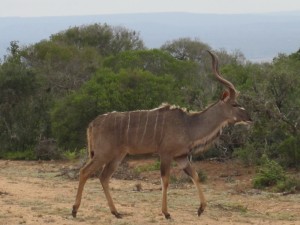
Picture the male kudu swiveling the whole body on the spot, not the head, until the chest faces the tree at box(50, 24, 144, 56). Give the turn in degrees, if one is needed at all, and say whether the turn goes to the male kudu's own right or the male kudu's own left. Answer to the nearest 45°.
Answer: approximately 90° to the male kudu's own left

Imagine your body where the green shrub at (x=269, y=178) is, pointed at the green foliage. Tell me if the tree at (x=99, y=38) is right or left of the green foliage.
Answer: left

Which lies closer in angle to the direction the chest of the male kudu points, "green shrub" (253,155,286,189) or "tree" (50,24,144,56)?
the green shrub

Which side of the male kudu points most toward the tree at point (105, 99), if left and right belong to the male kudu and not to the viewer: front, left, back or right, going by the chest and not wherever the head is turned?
left

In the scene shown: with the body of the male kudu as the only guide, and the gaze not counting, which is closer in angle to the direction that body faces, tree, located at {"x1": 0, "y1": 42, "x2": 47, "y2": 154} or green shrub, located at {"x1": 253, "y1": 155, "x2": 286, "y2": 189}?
the green shrub

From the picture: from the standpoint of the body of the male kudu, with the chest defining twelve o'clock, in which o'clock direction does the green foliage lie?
The green foliage is roughly at 10 o'clock from the male kudu.

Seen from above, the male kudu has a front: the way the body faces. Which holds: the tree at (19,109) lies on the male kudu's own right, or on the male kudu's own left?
on the male kudu's own left

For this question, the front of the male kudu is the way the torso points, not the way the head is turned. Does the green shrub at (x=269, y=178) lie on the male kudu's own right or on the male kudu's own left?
on the male kudu's own left

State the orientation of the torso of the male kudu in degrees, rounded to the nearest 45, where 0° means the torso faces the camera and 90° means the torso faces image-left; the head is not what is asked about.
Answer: approximately 270°
